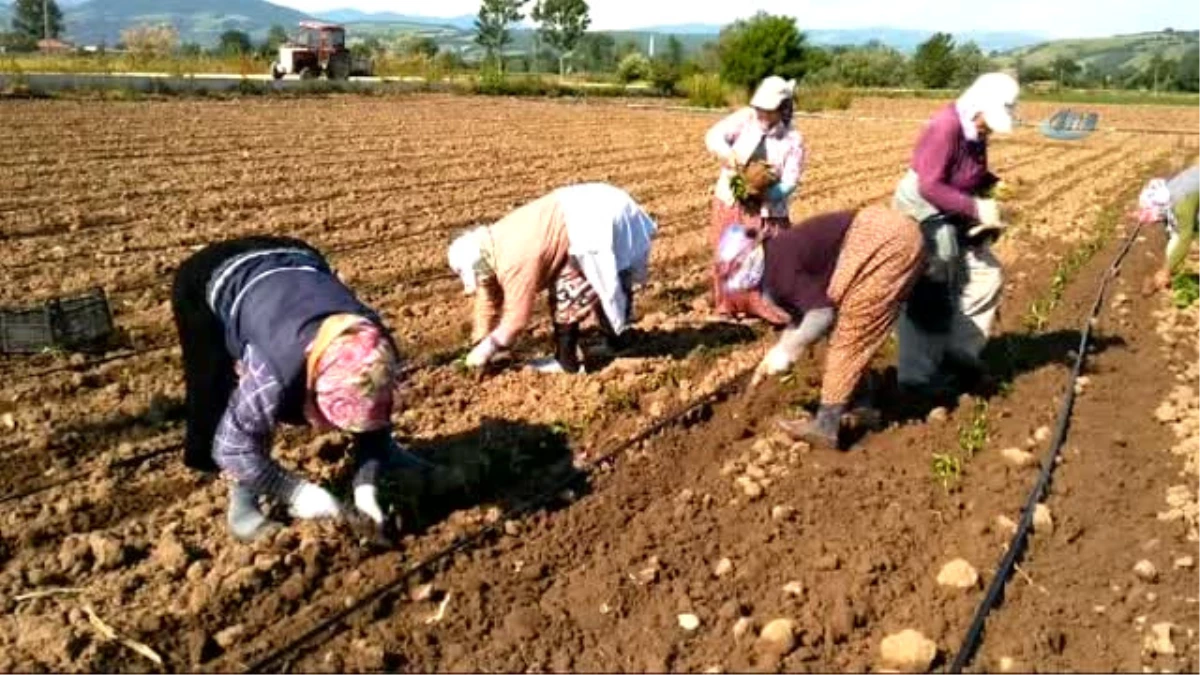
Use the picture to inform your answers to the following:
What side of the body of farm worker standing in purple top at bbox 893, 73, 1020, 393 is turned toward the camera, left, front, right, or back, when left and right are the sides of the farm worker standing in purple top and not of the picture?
right

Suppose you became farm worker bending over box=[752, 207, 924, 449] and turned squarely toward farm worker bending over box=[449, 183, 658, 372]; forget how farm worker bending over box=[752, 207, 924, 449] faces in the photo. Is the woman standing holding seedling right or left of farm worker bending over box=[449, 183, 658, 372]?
right

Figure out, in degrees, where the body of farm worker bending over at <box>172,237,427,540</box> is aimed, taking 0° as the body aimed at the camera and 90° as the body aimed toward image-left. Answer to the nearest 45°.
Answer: approximately 315°

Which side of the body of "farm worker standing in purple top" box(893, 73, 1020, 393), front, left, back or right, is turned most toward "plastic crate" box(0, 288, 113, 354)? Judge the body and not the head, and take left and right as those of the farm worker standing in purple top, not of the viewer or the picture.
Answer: back

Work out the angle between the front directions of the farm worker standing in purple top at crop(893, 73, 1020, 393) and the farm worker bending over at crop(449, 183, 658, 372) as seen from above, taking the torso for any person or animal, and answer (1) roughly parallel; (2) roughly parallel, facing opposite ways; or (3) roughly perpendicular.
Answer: roughly parallel, facing opposite ways

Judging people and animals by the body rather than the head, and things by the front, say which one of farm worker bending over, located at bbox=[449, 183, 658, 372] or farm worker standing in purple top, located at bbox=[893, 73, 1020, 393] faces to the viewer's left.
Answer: farm worker bending over, located at bbox=[449, 183, 658, 372]

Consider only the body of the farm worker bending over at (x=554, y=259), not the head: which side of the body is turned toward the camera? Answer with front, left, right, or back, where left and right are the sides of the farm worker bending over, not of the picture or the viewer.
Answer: left

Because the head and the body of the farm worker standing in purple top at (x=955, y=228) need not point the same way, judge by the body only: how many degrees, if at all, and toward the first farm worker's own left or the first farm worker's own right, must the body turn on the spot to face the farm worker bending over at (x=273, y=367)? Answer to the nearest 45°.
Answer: approximately 135° to the first farm worker's own right

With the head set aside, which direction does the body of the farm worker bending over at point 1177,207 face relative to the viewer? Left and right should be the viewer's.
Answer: facing to the left of the viewer

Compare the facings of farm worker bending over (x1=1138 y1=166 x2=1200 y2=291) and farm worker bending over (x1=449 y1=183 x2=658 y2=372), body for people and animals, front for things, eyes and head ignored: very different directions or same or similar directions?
same or similar directions

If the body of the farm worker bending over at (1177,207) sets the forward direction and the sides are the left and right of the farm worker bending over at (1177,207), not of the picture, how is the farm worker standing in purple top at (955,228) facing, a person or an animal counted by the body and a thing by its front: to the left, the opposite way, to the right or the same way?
the opposite way

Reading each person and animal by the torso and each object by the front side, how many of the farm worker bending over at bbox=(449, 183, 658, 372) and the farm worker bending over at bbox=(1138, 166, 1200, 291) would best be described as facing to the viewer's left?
2

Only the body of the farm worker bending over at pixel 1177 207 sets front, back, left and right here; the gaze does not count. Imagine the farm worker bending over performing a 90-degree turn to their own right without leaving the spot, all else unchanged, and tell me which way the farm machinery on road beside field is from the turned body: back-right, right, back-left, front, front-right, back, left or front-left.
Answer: front-left

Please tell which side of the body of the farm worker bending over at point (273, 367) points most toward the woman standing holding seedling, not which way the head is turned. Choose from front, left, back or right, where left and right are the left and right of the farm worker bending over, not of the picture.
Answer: left
